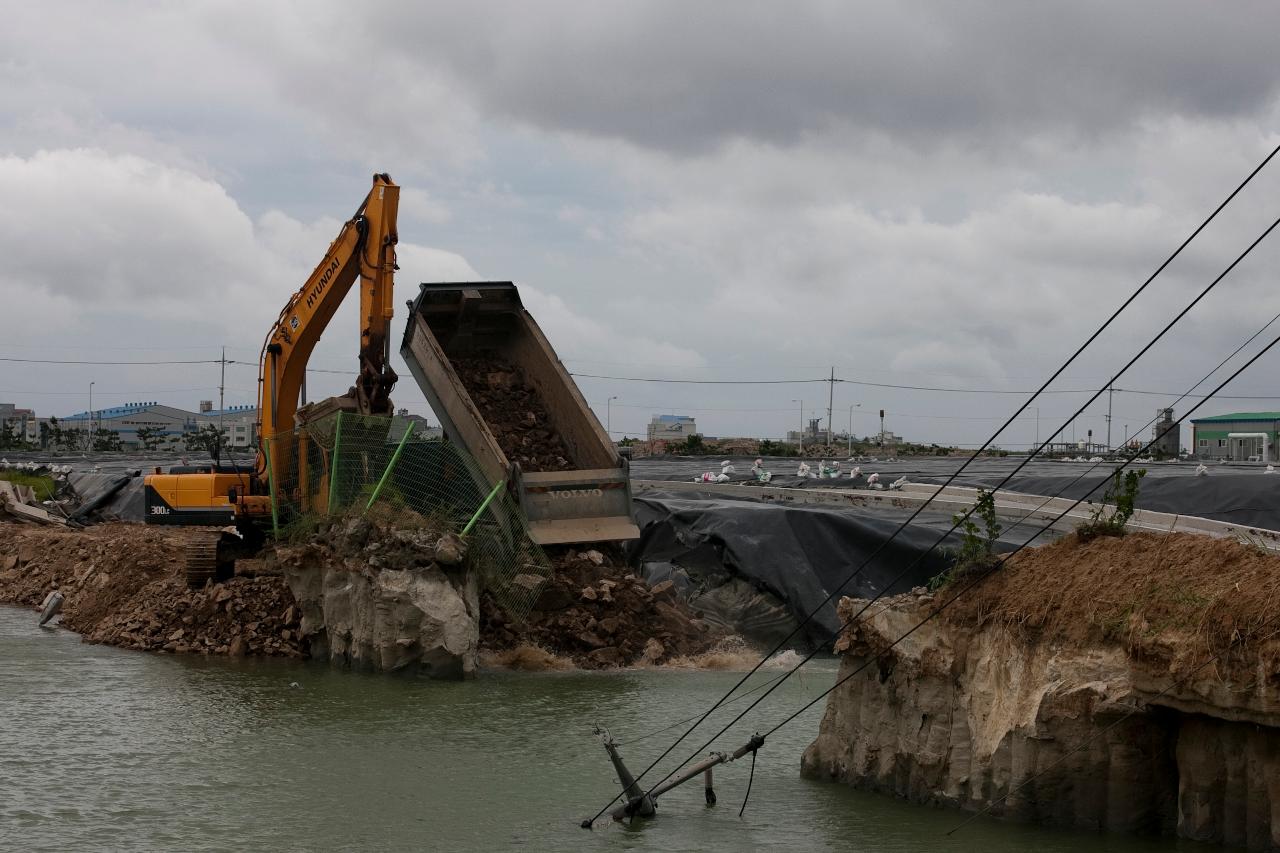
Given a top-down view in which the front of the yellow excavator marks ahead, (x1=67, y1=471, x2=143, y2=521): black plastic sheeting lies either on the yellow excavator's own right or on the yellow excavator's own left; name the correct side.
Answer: on the yellow excavator's own left

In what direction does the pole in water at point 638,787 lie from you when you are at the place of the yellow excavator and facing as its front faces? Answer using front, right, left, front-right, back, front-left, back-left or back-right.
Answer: right

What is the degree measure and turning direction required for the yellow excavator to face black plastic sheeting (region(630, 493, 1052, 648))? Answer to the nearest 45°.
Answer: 0° — it already faces it

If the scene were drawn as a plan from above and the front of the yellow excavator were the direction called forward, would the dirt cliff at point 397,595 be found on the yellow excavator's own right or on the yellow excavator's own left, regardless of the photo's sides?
on the yellow excavator's own right

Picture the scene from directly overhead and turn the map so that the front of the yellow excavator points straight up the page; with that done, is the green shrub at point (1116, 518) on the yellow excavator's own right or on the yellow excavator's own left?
on the yellow excavator's own right

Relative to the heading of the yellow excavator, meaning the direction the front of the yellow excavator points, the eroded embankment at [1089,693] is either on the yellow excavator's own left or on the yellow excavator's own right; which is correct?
on the yellow excavator's own right

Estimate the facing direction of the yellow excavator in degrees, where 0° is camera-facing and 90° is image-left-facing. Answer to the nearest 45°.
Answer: approximately 270°

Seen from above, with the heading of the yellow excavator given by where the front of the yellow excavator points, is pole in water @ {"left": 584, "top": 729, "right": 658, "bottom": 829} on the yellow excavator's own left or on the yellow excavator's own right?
on the yellow excavator's own right

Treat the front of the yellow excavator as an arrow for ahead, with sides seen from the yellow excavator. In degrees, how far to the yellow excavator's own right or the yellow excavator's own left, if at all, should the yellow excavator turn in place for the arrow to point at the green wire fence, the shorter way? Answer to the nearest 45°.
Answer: approximately 45° to the yellow excavator's own right

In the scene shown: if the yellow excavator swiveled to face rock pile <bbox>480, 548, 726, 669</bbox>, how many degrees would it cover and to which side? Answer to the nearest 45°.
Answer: approximately 45° to its right
